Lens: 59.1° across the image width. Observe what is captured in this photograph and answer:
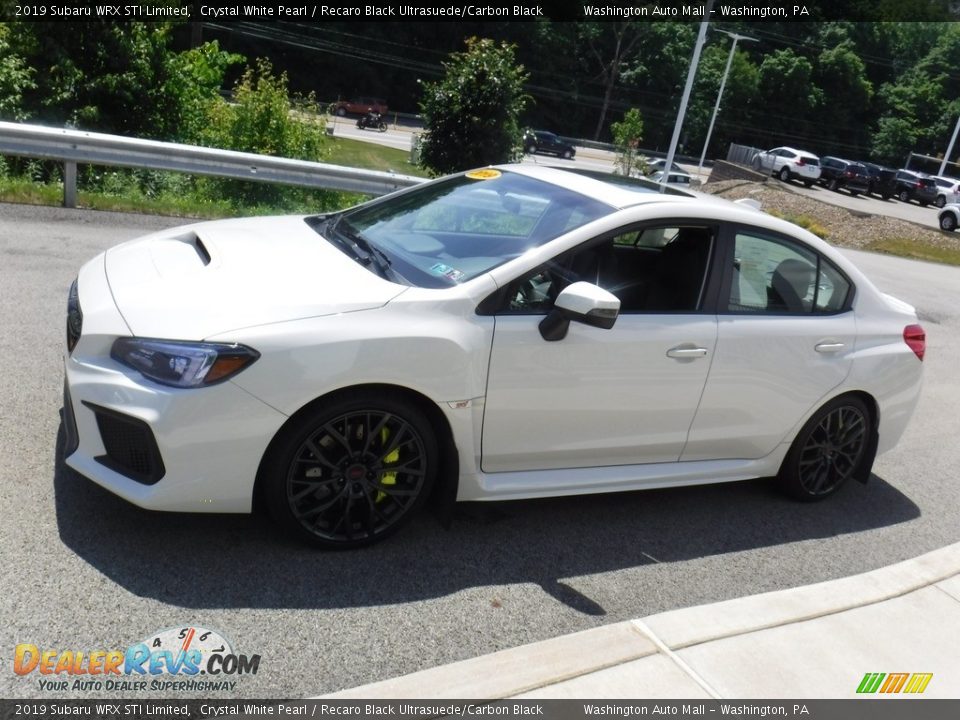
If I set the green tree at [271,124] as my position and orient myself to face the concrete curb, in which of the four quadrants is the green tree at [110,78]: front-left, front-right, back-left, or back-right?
back-right

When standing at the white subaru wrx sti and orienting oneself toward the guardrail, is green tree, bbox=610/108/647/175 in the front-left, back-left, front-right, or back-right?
front-right

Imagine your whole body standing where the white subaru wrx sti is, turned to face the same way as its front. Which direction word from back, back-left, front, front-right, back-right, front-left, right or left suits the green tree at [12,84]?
right

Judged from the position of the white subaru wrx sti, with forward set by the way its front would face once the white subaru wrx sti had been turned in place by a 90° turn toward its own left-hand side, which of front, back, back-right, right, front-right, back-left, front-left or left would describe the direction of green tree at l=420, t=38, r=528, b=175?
back-left

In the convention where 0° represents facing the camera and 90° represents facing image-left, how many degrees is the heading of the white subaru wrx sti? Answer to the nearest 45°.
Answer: approximately 45°

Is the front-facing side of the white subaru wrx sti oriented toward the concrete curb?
no

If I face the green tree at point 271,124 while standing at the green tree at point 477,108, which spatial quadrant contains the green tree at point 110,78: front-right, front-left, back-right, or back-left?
front-right

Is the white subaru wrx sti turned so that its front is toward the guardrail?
no

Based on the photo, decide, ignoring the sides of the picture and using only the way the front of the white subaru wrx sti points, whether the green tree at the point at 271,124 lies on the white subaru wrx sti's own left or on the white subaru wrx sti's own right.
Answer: on the white subaru wrx sti's own right

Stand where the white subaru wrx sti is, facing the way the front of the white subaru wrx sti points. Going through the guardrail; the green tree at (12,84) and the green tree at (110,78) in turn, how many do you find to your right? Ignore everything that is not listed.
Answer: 3

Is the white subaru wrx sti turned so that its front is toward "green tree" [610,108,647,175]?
no

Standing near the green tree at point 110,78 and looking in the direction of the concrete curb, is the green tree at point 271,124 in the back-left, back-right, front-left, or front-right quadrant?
front-left
